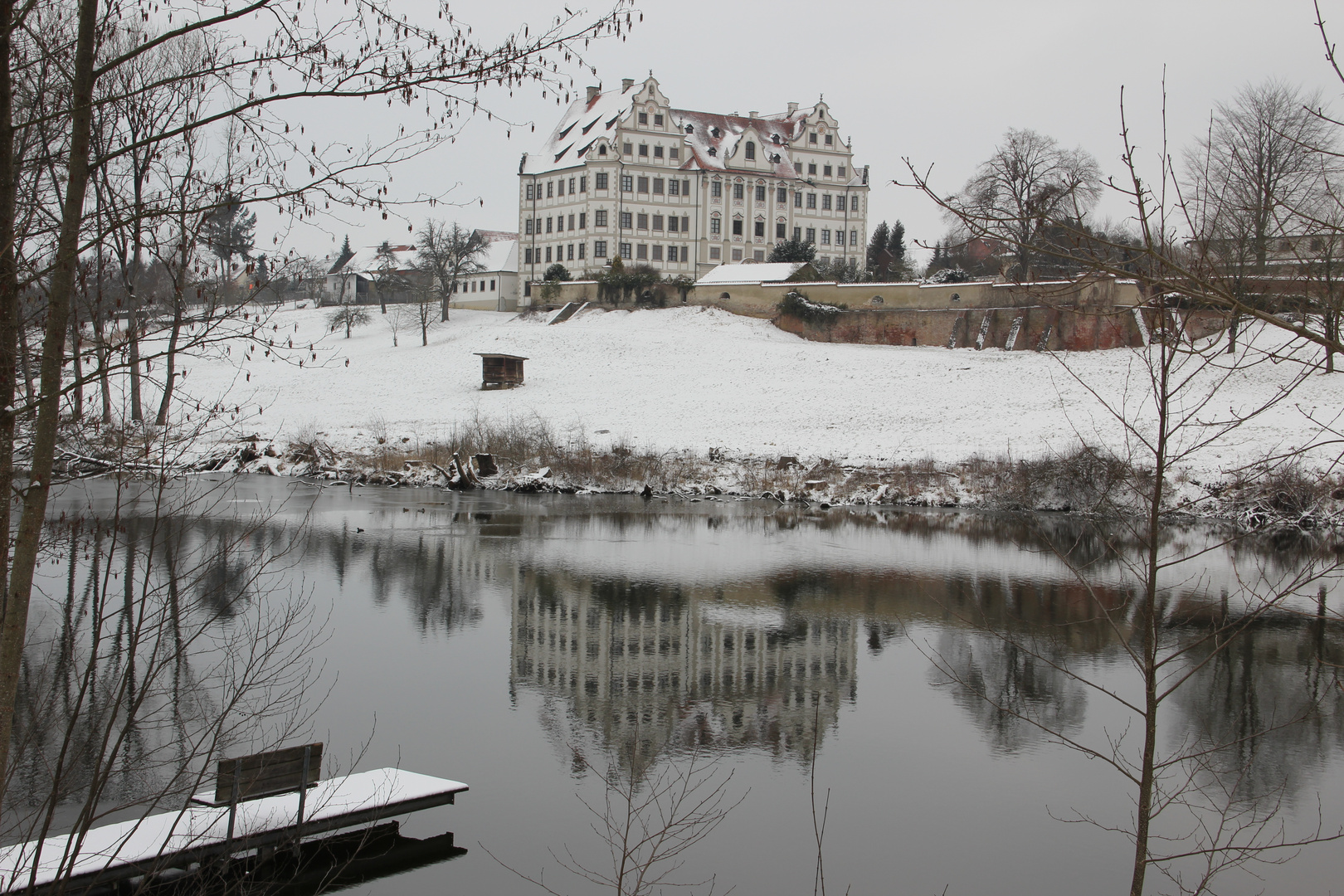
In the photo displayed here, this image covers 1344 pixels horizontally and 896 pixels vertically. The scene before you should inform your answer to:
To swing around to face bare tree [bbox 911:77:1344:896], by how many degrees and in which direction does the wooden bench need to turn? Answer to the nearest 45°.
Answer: approximately 135° to its right

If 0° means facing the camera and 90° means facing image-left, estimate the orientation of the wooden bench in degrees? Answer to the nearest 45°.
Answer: approximately 135°

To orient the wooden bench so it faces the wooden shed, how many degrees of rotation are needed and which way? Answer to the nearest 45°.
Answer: approximately 45° to its right
